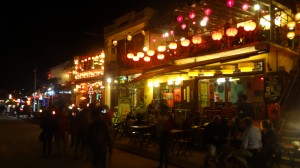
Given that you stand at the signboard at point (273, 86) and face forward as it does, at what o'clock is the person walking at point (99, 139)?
The person walking is roughly at 1 o'clock from the signboard.

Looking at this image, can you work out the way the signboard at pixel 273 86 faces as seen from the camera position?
facing the viewer

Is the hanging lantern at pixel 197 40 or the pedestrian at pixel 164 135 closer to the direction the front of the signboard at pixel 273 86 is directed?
the pedestrian

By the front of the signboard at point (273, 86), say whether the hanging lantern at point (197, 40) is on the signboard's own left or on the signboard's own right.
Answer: on the signboard's own right

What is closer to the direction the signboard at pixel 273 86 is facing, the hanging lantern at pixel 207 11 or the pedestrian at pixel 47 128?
the pedestrian

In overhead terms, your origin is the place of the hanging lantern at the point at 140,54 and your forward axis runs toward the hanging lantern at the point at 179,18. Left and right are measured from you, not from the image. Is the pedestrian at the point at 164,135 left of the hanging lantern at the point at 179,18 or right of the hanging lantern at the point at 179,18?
right

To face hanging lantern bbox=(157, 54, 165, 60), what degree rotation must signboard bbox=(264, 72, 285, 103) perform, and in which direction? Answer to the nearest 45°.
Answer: approximately 135° to its right
